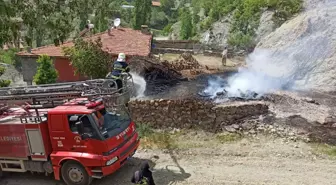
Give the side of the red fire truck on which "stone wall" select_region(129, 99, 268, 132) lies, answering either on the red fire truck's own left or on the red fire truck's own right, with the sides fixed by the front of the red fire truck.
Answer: on the red fire truck's own left

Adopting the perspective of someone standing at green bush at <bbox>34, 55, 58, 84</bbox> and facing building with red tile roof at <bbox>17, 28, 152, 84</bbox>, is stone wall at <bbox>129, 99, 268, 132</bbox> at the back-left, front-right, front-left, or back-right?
back-right

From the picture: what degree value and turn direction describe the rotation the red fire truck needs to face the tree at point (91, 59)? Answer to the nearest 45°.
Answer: approximately 135° to its left

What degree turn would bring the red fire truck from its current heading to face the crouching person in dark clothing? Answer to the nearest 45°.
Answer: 0° — it already faces them

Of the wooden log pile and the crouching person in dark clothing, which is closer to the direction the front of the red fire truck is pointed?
the crouching person in dark clothing

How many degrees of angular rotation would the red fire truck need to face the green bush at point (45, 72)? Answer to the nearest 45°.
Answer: approximately 135° to its left

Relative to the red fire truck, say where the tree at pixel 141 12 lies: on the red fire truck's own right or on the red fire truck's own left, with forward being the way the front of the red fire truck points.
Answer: on the red fire truck's own left

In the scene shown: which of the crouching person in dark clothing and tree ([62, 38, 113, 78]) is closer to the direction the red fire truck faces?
the crouching person in dark clothing

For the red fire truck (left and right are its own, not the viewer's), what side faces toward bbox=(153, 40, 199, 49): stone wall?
left

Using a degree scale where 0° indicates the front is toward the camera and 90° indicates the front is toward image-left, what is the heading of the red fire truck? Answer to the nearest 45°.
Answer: approximately 315°

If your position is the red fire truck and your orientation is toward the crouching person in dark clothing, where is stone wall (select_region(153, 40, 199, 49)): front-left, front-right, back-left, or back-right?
back-left
